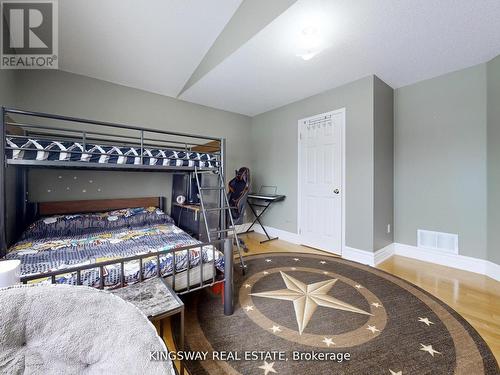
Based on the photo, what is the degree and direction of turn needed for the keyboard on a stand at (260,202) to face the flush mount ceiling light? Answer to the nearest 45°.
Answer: approximately 45° to its left

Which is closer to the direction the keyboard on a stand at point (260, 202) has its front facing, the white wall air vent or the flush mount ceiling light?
the flush mount ceiling light

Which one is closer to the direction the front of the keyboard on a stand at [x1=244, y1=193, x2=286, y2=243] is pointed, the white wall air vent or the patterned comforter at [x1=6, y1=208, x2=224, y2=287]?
the patterned comforter

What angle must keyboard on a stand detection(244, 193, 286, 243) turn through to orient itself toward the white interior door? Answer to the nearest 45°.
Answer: approximately 90° to its left

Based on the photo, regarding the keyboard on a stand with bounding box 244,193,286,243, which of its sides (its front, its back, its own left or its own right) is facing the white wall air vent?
left

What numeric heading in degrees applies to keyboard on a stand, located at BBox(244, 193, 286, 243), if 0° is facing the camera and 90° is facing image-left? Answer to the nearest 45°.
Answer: approximately 45°
